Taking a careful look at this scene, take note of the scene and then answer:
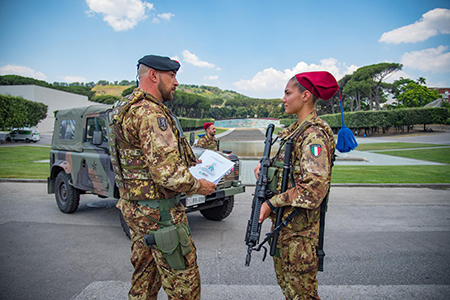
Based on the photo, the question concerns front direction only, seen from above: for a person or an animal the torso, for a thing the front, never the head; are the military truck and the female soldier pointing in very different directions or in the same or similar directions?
very different directions

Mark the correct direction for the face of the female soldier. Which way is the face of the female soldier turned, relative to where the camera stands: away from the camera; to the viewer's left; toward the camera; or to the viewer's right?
to the viewer's left

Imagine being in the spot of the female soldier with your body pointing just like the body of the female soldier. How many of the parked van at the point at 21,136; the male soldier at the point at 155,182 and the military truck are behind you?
0

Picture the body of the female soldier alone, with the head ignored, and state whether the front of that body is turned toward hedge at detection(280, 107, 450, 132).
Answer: no

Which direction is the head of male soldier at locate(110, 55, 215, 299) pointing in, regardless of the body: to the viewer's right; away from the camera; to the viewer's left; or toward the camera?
to the viewer's right

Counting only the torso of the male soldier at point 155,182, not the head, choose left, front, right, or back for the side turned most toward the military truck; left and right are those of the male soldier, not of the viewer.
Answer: left

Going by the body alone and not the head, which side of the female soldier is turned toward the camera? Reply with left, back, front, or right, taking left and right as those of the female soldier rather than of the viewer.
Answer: left

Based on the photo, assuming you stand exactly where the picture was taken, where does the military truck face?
facing the viewer and to the right of the viewer

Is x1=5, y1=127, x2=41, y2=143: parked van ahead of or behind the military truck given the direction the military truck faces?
behind

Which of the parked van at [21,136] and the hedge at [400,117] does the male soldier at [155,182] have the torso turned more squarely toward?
the hedge

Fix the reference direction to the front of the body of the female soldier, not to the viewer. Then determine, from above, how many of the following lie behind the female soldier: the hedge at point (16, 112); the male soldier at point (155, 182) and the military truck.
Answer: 0

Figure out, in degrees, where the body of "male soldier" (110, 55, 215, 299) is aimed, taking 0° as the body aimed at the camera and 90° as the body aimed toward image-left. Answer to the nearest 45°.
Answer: approximately 270°

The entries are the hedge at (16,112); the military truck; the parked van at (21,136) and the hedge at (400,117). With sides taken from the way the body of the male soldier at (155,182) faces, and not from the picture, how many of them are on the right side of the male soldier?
0

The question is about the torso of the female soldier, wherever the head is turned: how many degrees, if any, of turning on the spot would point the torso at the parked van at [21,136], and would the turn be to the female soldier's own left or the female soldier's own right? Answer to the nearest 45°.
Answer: approximately 45° to the female soldier's own right
